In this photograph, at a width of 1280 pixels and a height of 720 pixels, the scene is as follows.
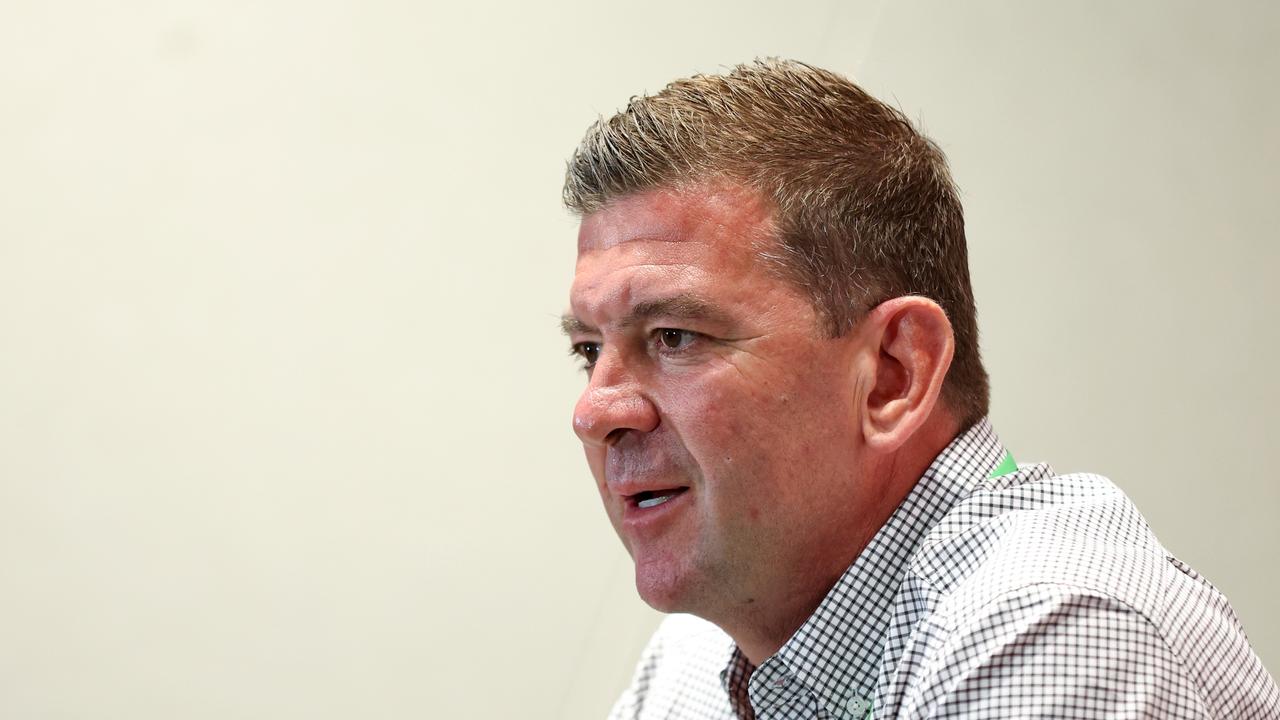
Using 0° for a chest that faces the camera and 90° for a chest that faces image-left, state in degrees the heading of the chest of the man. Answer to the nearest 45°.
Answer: approximately 45°

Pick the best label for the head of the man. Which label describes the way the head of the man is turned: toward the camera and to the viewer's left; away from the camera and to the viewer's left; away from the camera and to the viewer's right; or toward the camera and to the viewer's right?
toward the camera and to the viewer's left
